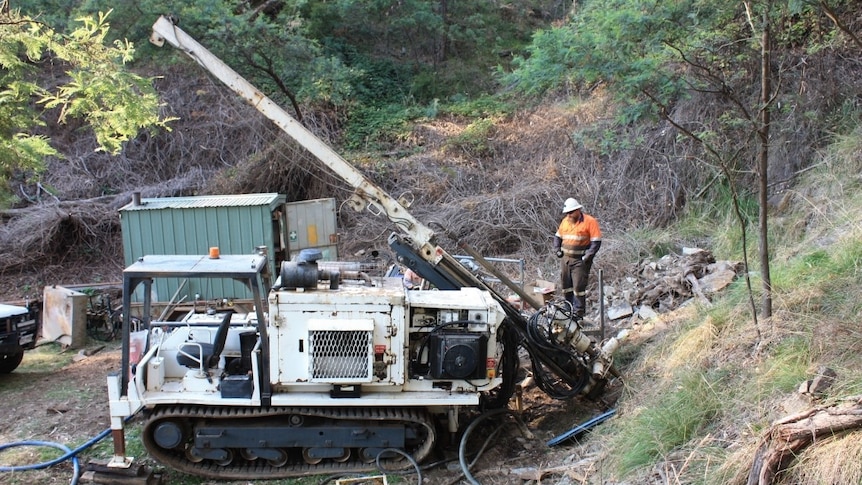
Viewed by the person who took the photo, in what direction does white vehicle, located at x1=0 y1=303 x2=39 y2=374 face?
facing the viewer and to the right of the viewer

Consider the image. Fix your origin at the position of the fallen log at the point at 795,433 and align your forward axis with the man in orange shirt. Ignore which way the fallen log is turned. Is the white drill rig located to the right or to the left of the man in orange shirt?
left

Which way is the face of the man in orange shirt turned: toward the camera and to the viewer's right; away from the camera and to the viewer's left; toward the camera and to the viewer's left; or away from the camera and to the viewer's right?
toward the camera and to the viewer's left

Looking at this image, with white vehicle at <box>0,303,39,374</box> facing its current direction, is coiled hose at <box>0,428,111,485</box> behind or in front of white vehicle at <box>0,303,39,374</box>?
in front

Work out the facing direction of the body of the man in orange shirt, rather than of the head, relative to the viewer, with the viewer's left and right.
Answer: facing the viewer and to the left of the viewer

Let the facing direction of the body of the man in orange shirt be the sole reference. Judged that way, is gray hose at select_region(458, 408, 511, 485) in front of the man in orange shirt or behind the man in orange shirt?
in front

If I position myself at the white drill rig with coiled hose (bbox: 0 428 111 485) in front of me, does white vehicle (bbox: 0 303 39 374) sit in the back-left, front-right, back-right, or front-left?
front-right
